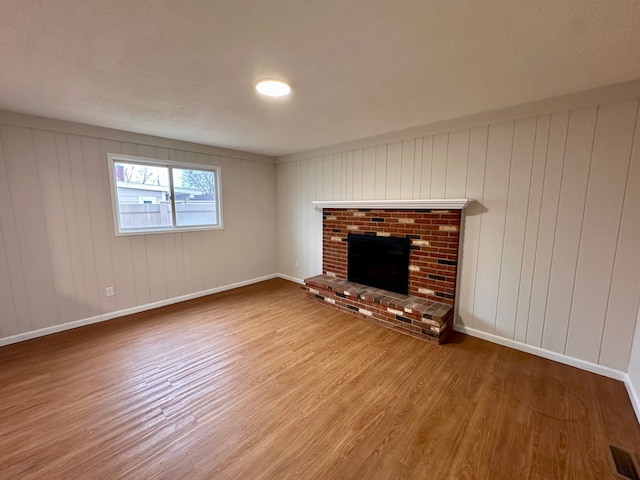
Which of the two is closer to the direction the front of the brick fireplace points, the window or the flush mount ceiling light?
the flush mount ceiling light

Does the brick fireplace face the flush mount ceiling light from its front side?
yes

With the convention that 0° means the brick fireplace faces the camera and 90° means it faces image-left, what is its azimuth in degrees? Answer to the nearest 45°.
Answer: approximately 45°

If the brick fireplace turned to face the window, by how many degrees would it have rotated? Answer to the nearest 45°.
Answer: approximately 45° to its right
